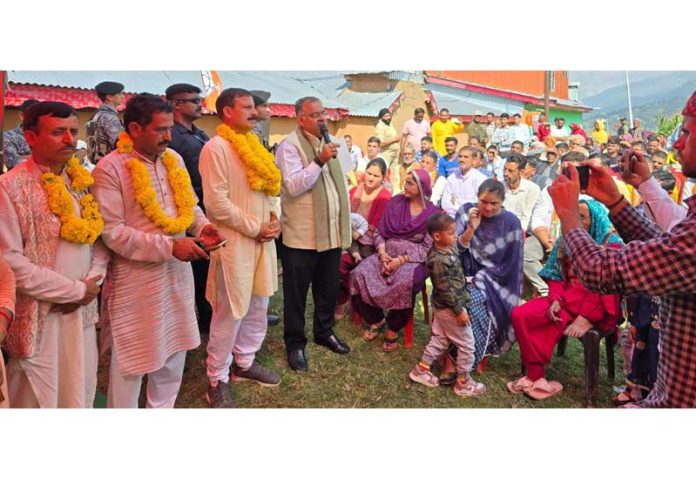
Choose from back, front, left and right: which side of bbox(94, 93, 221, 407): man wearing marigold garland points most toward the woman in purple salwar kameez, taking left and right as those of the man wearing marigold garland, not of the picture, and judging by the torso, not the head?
left

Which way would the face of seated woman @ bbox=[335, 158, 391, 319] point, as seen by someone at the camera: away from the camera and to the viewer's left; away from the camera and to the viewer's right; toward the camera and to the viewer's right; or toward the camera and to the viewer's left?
toward the camera and to the viewer's left

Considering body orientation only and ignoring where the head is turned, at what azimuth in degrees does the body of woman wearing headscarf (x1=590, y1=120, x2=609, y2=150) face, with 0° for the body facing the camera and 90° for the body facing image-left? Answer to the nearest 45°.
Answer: approximately 45°

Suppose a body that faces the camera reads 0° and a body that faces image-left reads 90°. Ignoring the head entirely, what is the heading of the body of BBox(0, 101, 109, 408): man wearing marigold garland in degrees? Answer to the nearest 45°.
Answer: approximately 315°

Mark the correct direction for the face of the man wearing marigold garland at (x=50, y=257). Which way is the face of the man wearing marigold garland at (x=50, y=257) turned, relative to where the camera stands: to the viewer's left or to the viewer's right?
to the viewer's right

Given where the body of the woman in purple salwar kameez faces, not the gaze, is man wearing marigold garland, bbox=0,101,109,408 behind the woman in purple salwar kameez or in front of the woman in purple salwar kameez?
in front

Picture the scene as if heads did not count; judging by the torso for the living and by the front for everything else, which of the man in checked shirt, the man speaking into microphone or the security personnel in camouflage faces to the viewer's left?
the man in checked shirt

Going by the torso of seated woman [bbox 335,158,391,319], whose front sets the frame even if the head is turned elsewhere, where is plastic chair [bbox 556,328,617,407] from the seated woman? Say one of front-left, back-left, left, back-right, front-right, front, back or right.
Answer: left

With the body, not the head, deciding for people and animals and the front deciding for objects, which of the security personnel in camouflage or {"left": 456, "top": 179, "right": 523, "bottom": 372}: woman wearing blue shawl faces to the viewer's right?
the security personnel in camouflage

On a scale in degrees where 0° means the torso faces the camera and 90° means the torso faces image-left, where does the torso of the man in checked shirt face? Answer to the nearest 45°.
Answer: approximately 90°

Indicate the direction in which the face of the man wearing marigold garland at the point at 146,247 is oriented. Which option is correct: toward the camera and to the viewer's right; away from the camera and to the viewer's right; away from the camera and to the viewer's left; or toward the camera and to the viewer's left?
toward the camera and to the viewer's right
